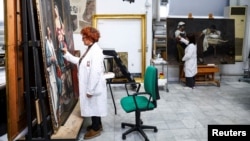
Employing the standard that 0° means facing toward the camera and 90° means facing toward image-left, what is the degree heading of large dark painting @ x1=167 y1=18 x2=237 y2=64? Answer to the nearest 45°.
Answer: approximately 0°

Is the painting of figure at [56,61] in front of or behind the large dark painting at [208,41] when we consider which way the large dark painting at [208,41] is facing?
in front

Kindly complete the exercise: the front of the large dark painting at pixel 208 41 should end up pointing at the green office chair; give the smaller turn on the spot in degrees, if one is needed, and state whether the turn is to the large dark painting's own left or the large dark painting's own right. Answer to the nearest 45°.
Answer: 0° — it already faces it

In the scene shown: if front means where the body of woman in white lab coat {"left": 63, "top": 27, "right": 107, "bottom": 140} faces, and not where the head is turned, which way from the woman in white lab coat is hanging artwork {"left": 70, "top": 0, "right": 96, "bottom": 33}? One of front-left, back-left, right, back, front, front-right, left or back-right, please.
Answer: right

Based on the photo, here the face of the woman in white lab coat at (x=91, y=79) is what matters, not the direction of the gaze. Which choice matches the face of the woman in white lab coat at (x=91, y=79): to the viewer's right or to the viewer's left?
to the viewer's left

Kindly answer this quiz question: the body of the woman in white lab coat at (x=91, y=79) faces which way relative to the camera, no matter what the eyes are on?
to the viewer's left

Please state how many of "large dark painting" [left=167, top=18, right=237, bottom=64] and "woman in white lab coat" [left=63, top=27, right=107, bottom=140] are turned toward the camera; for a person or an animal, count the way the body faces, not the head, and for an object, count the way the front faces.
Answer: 1

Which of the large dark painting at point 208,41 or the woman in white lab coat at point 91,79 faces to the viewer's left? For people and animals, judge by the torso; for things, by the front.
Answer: the woman in white lab coat
